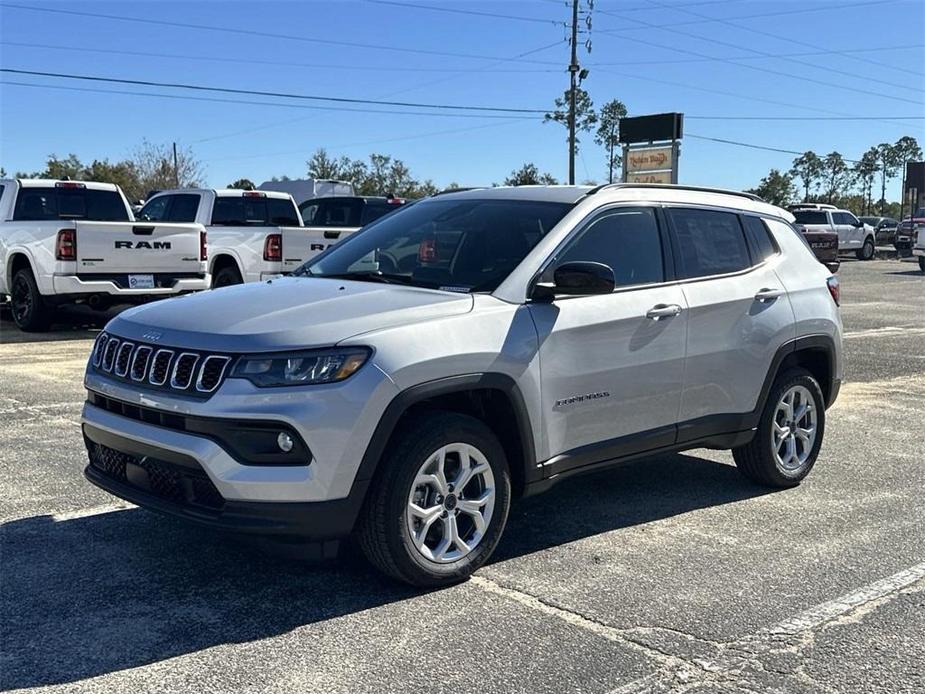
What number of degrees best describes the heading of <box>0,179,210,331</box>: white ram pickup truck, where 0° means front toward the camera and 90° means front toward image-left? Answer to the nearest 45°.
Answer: approximately 135°

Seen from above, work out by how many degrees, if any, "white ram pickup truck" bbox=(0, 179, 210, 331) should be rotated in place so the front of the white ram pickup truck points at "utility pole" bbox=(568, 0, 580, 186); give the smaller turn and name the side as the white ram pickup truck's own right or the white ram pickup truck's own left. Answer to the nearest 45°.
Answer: approximately 90° to the white ram pickup truck's own right

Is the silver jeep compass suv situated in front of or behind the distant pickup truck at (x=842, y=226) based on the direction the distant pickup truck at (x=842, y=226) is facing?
behind

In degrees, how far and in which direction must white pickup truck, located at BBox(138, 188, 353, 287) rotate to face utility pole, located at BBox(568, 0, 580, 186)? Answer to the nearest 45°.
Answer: approximately 90° to its right

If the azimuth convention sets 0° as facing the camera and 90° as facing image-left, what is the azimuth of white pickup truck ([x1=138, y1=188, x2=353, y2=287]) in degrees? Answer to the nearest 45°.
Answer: approximately 135°

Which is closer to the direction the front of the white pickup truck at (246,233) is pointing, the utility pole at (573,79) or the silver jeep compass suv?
the utility pole

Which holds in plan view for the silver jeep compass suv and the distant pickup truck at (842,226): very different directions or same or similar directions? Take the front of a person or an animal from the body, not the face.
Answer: very different directions

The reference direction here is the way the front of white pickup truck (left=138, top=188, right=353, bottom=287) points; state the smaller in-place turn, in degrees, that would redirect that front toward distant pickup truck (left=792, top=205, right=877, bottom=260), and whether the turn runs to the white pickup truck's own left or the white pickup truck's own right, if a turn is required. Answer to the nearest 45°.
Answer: approximately 90° to the white pickup truck's own right

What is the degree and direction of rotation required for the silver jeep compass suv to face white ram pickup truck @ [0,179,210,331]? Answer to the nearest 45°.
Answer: approximately 90° to its right

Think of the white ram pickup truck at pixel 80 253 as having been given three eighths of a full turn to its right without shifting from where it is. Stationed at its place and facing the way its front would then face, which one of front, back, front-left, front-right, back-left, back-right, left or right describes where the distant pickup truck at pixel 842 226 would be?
front-left

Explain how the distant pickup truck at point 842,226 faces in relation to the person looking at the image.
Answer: facing away from the viewer and to the right of the viewer

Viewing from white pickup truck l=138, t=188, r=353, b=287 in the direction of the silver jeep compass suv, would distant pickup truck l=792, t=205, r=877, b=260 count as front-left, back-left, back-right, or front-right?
back-left
